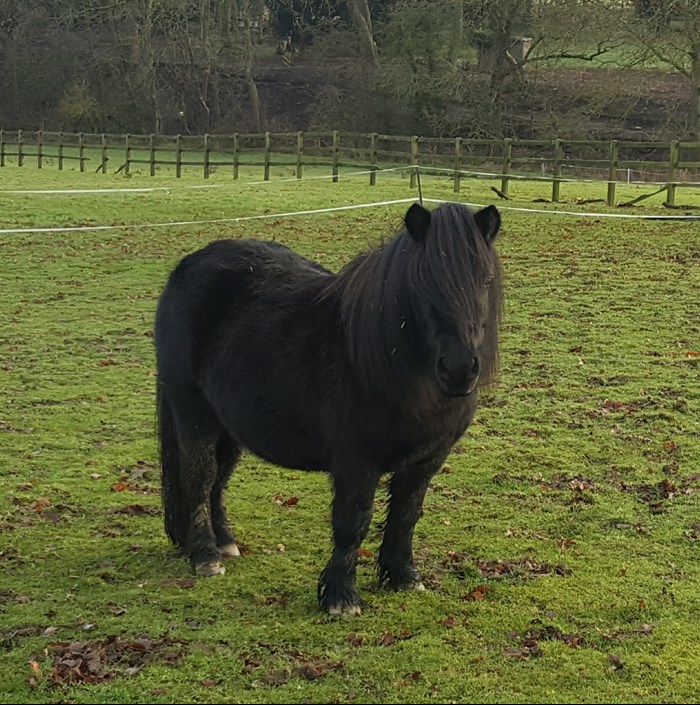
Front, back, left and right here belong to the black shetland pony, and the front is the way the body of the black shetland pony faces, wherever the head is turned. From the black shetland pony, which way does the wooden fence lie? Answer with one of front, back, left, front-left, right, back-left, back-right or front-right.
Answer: back-left

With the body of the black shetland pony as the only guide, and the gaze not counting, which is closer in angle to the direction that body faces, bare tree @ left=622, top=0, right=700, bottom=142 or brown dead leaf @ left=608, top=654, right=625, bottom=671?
the brown dead leaf

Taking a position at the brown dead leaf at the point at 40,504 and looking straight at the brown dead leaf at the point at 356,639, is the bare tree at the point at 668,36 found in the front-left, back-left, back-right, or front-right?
back-left

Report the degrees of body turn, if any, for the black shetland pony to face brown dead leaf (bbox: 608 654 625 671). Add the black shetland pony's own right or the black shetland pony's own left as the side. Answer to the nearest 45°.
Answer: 0° — it already faces it

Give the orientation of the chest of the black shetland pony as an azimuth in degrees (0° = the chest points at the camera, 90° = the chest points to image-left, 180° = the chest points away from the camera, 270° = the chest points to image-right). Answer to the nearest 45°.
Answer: approximately 315°

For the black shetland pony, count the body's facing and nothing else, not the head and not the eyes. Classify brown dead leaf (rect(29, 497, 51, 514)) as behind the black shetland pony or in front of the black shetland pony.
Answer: behind

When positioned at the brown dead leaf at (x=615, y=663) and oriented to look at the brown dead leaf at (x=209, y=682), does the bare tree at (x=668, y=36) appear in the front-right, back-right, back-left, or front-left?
back-right

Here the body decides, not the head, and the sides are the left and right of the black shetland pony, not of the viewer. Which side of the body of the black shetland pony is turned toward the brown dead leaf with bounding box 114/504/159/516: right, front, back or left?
back
